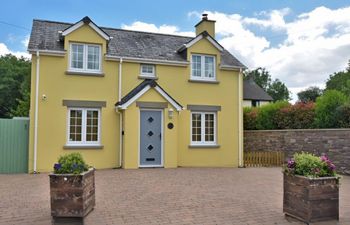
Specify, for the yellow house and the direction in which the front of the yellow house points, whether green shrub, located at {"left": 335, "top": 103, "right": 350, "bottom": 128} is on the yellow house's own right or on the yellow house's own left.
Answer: on the yellow house's own left

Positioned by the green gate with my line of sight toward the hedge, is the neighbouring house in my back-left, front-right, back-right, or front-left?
front-left

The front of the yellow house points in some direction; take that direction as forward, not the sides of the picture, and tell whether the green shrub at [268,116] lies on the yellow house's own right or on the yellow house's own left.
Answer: on the yellow house's own left

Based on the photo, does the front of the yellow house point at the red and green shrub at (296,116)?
no

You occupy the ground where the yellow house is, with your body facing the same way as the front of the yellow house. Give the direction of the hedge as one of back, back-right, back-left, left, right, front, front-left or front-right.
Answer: left

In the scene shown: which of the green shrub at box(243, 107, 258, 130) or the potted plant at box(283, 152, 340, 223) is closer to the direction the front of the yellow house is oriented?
the potted plant

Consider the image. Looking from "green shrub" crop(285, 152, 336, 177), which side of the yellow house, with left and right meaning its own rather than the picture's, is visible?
front

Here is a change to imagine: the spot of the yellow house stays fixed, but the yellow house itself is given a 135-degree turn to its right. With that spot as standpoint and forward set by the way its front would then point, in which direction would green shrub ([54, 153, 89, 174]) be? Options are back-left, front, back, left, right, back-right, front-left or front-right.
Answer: back-left

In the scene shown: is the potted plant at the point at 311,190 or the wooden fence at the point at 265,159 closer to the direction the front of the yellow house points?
the potted plant

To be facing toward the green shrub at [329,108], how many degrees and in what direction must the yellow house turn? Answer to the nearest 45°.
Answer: approximately 90° to its left

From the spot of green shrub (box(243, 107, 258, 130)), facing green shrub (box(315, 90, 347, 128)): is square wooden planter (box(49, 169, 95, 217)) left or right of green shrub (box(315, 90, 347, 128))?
right

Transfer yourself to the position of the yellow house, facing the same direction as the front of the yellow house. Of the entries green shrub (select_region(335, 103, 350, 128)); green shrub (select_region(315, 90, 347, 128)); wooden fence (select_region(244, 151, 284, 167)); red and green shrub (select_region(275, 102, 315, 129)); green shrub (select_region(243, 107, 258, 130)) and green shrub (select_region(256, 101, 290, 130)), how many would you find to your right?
0

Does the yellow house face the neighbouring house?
no

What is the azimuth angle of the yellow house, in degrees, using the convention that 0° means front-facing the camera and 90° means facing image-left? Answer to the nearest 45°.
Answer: approximately 0°

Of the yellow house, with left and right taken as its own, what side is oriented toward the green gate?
right

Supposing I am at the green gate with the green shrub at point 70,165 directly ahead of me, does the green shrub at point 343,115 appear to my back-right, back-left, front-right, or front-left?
front-left

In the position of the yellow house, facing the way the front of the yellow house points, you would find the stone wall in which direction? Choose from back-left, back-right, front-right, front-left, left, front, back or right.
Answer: left
